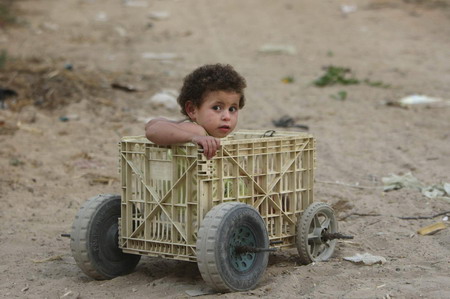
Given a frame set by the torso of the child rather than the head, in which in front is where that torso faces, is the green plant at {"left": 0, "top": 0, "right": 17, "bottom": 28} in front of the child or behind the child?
behind

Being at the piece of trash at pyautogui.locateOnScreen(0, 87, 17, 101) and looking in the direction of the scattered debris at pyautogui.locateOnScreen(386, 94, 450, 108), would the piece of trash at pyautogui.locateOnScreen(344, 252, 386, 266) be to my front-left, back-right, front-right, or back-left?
front-right

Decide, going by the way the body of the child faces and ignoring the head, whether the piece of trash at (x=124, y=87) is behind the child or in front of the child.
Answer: behind

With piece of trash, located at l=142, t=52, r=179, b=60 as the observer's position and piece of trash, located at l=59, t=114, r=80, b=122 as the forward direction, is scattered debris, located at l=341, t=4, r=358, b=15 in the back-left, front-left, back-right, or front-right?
back-left

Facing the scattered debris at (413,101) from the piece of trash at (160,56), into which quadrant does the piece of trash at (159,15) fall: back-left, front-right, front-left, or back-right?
back-left

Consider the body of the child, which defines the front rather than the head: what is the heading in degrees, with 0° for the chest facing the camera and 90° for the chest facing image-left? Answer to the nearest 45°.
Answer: approximately 315°

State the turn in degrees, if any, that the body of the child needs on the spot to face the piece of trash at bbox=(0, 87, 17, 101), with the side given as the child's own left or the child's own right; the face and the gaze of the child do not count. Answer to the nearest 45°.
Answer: approximately 180°

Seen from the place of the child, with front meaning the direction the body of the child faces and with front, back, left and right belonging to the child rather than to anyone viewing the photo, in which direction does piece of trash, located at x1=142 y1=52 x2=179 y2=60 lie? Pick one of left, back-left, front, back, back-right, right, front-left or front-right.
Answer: back-left

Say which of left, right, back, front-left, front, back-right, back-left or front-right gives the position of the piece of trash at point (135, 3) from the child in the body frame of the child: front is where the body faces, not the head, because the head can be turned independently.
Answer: back-left

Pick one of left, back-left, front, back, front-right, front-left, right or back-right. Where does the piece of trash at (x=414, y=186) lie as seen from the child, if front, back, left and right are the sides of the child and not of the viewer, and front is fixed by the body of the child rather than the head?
left

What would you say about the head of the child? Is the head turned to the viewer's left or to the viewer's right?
to the viewer's right
